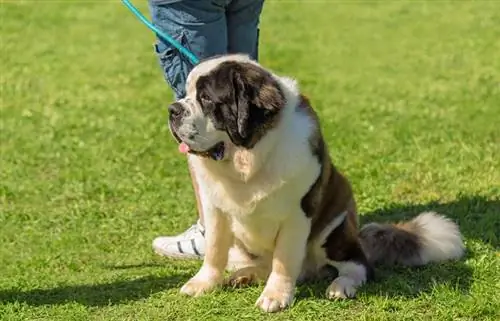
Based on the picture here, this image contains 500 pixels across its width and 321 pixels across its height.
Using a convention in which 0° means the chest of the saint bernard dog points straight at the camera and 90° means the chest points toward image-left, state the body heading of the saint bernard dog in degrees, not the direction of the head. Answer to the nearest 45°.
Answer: approximately 45°
